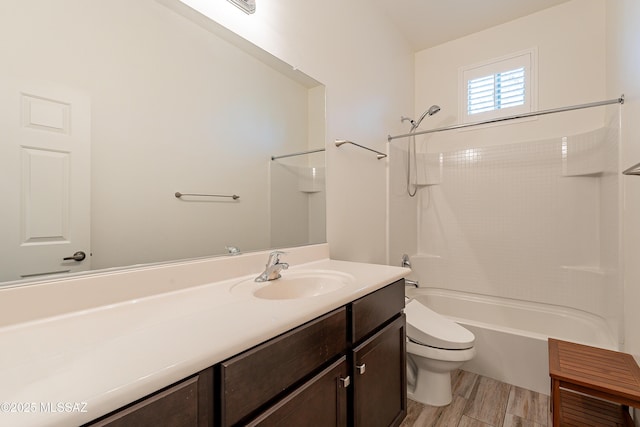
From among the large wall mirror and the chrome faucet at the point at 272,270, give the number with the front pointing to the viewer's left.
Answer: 0

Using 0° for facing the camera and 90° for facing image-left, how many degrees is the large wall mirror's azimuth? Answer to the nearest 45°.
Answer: approximately 315°

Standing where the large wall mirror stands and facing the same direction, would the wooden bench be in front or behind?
in front

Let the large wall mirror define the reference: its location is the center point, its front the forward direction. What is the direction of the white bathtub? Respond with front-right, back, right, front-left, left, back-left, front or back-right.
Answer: front-left

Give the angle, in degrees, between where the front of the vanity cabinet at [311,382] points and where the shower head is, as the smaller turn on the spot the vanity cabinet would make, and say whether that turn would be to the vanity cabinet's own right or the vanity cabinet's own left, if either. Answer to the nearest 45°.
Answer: approximately 90° to the vanity cabinet's own left

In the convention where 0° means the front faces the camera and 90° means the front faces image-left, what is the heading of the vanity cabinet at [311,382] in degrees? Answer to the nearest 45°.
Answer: approximately 315°

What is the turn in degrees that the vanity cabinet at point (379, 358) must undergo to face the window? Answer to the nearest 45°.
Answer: approximately 90° to its left

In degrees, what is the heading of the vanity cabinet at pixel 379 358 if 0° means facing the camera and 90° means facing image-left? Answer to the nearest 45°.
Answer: approximately 315°

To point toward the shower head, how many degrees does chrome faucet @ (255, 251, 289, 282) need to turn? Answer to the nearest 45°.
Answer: approximately 90° to its left
